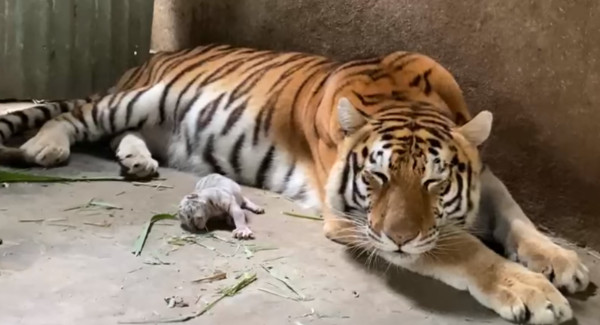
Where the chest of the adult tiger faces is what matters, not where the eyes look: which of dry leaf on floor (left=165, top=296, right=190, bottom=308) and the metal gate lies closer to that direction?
the dry leaf on floor

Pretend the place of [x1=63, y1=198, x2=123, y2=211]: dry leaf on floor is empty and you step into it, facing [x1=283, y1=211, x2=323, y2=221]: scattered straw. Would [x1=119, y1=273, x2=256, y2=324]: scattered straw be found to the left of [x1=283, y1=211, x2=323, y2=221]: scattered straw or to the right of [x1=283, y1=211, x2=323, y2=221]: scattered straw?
right

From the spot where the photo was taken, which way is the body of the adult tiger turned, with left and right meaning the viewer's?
facing the viewer and to the right of the viewer

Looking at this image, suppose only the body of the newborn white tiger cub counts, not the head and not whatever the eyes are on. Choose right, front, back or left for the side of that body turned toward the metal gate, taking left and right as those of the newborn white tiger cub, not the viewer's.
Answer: right

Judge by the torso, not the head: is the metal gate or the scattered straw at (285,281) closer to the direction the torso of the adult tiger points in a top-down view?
the scattered straw

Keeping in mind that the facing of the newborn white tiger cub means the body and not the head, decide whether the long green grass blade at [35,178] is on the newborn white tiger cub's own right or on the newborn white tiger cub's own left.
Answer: on the newborn white tiger cub's own right

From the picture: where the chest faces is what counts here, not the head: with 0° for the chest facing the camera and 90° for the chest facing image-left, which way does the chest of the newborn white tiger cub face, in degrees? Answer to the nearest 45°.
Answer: approximately 45°
